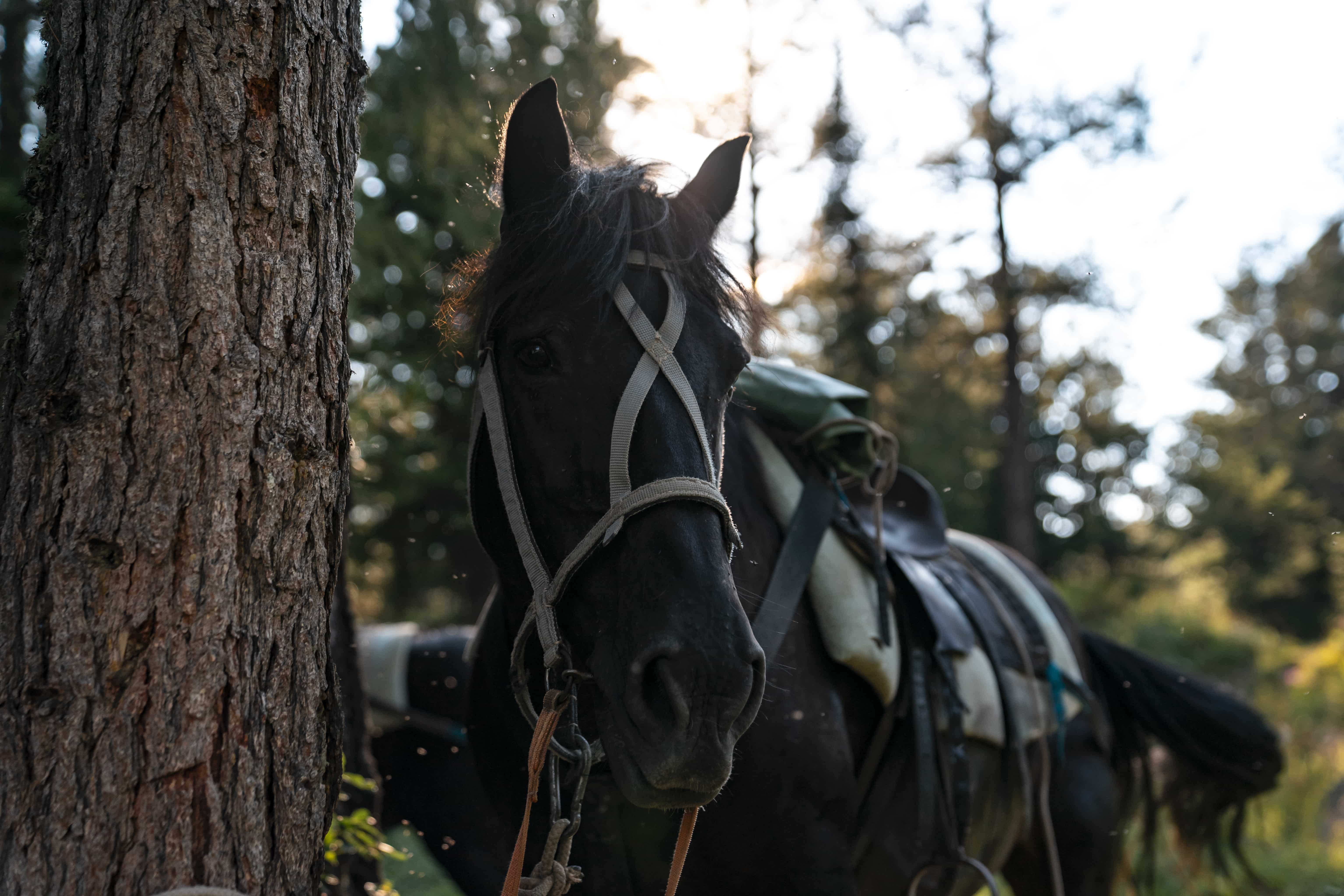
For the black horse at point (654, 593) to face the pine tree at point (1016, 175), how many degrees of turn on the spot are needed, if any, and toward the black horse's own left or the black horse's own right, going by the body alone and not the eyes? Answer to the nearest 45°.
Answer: approximately 135° to the black horse's own right

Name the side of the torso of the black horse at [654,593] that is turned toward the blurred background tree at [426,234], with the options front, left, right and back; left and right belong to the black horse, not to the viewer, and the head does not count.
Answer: right

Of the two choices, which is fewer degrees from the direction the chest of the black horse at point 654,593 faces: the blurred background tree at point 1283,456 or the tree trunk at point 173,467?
the tree trunk

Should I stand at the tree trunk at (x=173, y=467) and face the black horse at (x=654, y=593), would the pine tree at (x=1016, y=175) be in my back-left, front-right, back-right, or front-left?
front-left

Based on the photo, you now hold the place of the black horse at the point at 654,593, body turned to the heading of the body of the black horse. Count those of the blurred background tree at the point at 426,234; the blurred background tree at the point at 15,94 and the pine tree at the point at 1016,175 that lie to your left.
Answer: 0

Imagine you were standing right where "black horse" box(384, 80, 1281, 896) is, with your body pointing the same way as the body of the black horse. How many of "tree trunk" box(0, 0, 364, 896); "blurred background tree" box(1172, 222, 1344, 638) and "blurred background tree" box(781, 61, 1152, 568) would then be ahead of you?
1

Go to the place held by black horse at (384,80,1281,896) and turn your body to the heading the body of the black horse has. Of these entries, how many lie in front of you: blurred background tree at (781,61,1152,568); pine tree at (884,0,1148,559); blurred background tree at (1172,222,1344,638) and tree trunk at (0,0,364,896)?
1

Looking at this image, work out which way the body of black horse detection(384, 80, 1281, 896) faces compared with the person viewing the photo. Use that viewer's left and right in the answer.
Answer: facing the viewer and to the left of the viewer

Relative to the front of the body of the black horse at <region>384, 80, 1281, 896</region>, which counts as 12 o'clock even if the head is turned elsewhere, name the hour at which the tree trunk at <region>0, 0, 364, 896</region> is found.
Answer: The tree trunk is roughly at 12 o'clock from the black horse.

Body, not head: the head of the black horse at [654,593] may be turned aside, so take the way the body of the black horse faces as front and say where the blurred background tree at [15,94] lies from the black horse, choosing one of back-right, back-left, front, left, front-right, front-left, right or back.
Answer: right

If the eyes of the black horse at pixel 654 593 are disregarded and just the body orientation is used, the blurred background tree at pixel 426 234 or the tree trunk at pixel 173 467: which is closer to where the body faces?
the tree trunk

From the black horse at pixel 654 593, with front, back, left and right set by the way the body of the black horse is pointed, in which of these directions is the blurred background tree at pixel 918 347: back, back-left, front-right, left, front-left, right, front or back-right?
back-right

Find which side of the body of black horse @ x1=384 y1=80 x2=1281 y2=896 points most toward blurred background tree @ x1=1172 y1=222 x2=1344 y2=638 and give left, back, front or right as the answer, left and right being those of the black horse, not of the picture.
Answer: back

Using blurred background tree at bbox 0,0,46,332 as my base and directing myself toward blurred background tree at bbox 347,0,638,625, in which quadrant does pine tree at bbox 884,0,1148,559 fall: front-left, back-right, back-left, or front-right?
front-left
